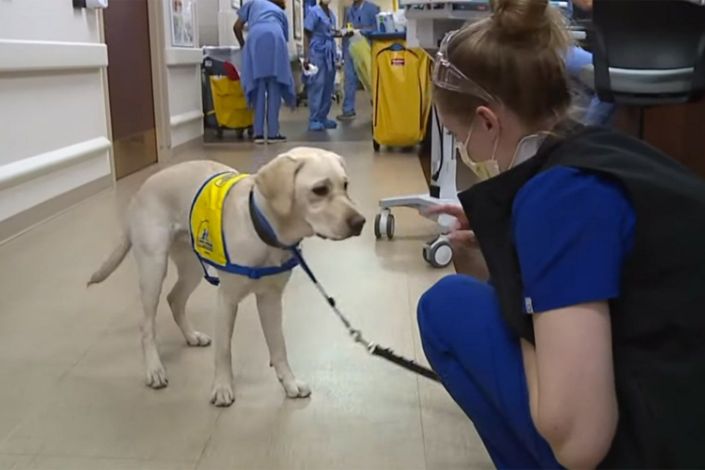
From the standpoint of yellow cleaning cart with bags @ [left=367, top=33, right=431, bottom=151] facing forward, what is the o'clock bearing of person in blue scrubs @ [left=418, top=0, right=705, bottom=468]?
The person in blue scrubs is roughly at 12 o'clock from the yellow cleaning cart with bags.

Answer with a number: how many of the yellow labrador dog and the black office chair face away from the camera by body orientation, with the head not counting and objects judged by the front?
1

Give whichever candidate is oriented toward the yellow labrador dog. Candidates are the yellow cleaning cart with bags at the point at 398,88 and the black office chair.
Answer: the yellow cleaning cart with bags

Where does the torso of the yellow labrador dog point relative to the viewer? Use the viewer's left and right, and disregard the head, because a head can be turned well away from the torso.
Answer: facing the viewer and to the right of the viewer

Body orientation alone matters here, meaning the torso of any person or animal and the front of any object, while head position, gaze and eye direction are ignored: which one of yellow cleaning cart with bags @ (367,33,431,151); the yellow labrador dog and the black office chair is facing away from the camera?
the black office chair

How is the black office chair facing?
away from the camera

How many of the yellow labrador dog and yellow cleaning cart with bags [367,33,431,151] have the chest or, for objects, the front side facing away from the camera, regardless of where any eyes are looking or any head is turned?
0

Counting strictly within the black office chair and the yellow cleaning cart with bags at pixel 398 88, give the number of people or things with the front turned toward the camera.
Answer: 1

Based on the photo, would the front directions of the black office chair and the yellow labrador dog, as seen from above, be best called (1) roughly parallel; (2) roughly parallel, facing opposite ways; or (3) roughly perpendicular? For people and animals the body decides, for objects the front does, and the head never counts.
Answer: roughly perpendicular

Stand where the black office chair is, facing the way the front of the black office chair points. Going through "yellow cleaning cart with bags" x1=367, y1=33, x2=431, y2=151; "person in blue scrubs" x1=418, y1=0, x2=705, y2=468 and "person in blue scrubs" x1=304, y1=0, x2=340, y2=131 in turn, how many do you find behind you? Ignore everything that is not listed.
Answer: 1

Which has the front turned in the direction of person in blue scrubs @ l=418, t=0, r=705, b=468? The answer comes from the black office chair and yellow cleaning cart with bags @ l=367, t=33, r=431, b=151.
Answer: the yellow cleaning cart with bags

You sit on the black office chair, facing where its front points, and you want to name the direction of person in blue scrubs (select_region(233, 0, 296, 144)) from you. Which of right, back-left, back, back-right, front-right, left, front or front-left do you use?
front-left

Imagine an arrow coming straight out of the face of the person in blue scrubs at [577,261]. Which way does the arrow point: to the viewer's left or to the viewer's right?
to the viewer's left

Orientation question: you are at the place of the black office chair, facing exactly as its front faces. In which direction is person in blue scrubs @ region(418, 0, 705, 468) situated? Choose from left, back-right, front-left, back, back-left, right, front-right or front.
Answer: back

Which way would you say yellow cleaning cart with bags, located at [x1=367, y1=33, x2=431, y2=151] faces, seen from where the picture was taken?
facing the viewer
